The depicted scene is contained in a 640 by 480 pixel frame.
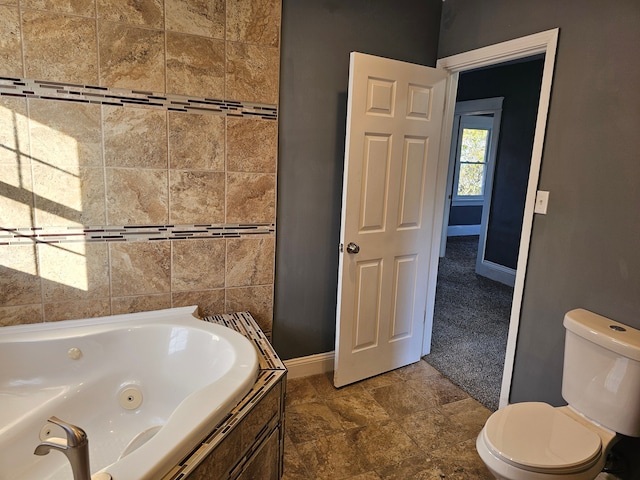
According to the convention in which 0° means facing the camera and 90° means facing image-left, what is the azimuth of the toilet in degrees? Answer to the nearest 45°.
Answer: approximately 45°

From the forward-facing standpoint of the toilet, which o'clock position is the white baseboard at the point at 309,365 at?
The white baseboard is roughly at 2 o'clock from the toilet.

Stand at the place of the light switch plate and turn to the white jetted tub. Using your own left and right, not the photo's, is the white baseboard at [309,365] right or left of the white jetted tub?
right
